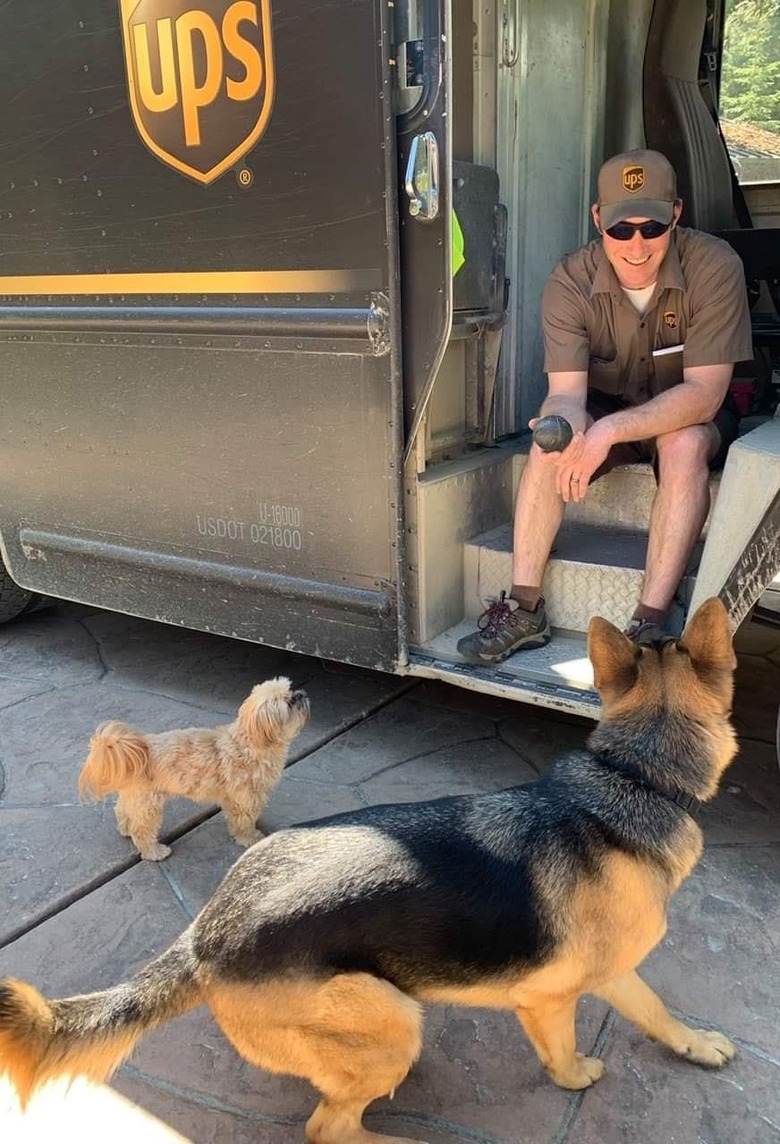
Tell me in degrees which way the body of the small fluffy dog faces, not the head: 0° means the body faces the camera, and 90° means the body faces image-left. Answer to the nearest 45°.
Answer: approximately 270°

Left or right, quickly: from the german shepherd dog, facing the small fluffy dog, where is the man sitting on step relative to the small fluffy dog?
right

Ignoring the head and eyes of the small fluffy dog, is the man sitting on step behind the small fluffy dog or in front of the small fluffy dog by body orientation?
in front

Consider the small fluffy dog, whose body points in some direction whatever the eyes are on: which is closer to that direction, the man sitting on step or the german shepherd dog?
the man sitting on step

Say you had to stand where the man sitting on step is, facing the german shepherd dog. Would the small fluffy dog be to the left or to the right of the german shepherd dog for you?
right

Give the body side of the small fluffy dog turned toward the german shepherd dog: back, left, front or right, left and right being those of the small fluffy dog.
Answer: right
